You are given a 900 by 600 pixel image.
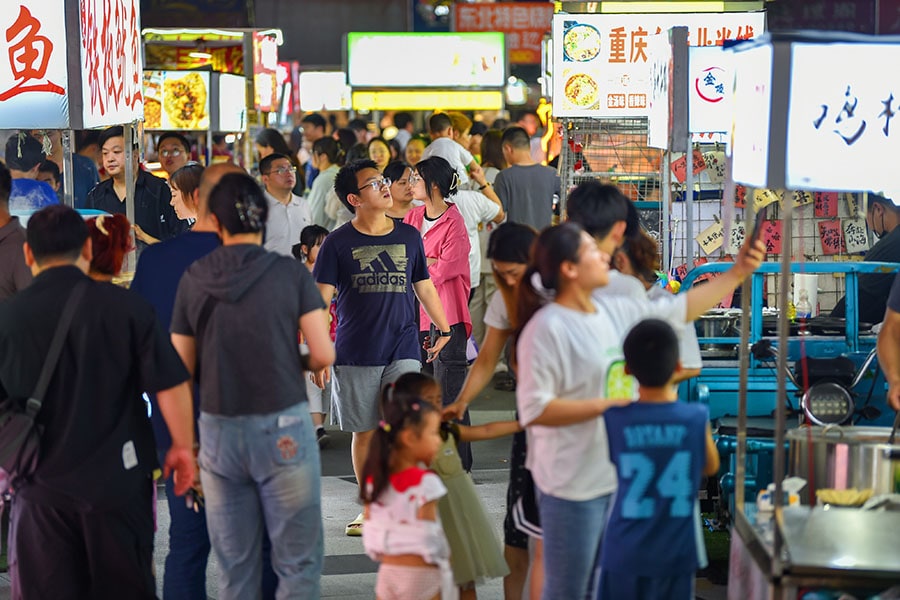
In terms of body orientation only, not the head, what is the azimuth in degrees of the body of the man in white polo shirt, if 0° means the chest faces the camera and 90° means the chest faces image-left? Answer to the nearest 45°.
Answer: approximately 315°

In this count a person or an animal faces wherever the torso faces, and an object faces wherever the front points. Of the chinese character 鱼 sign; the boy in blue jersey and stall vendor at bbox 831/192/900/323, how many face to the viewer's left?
1

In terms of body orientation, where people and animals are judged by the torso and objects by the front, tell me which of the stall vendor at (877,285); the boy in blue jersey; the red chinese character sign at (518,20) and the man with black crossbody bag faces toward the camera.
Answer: the red chinese character sign

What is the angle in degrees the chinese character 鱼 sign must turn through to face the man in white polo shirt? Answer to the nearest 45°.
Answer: approximately 135° to its left

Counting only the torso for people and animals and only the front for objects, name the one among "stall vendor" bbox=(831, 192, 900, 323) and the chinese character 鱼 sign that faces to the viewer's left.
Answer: the stall vendor

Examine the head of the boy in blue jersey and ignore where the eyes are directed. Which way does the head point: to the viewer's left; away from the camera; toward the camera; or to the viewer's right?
away from the camera

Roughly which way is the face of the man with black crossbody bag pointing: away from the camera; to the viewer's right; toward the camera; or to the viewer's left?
away from the camera

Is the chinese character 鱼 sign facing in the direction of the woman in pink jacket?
no

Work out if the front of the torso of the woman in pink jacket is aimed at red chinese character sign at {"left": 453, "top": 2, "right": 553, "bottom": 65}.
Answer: no

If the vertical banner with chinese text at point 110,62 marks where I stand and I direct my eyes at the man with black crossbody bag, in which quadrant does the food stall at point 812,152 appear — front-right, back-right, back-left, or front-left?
front-left

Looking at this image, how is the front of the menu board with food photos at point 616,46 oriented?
toward the camera

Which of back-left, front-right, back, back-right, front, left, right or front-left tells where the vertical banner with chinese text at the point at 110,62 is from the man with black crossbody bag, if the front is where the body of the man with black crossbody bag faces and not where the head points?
front

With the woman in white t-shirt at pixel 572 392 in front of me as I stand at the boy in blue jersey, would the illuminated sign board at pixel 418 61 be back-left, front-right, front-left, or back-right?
front-right

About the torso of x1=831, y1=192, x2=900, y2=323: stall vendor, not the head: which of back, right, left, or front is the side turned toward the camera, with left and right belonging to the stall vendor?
left

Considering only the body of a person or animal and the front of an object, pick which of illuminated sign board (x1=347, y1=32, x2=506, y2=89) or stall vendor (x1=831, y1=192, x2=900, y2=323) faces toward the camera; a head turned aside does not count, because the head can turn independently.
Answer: the illuminated sign board

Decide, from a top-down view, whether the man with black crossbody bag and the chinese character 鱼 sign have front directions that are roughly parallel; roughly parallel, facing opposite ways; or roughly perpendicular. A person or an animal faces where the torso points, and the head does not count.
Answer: roughly parallel, facing opposite ways

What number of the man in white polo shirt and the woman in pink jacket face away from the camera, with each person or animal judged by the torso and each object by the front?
0

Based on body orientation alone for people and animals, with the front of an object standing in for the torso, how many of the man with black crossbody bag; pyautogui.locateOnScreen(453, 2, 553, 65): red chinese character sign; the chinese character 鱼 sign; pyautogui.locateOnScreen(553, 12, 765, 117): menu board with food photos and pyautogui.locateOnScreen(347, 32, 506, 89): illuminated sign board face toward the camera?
4

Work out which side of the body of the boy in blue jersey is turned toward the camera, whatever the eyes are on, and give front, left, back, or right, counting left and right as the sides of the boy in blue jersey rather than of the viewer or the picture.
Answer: back
